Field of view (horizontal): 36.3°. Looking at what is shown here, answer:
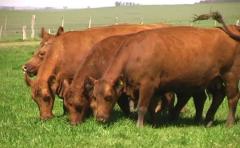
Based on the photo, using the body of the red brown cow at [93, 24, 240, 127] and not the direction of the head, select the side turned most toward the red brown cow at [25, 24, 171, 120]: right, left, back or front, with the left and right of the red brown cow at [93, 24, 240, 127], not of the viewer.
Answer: front

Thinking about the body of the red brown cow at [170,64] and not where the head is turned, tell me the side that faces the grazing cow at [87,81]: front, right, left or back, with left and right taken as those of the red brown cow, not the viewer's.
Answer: front

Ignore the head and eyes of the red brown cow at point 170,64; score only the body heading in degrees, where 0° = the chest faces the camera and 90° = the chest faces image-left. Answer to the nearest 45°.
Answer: approximately 90°
